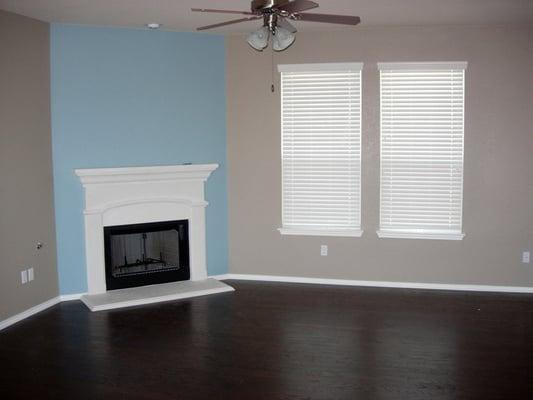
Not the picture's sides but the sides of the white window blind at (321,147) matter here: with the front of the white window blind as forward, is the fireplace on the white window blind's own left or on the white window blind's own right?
on the white window blind's own right

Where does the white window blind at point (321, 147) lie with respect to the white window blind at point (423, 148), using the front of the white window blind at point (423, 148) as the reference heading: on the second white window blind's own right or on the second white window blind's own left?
on the second white window blind's own right

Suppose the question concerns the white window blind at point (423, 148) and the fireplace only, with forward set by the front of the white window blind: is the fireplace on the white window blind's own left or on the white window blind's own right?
on the white window blind's own right

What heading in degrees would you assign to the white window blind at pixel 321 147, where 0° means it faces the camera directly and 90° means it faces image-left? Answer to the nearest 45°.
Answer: approximately 0°

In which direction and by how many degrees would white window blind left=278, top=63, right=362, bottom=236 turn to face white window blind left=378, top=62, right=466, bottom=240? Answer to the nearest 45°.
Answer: approximately 90° to its left

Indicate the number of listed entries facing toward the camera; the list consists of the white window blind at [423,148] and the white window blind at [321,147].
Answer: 2
